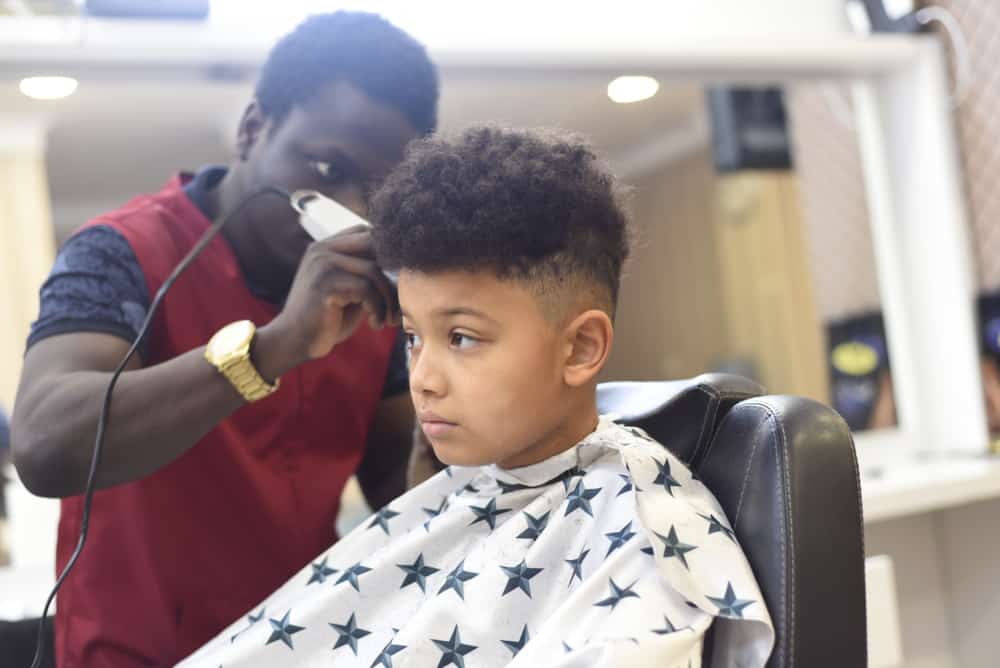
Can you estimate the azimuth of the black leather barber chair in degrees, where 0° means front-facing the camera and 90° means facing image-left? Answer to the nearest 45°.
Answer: approximately 45°

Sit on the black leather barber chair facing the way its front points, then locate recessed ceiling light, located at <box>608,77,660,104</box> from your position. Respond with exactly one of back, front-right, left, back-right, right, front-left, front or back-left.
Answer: back-right

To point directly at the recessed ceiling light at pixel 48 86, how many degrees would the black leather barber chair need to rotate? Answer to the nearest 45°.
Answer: approximately 90° to its right

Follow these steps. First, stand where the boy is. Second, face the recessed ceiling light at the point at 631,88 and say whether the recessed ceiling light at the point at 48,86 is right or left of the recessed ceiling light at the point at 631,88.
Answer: left

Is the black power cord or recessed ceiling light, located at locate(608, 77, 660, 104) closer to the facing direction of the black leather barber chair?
the black power cord

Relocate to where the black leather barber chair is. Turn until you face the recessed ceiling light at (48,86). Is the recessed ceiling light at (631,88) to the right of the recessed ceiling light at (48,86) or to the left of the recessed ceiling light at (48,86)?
right

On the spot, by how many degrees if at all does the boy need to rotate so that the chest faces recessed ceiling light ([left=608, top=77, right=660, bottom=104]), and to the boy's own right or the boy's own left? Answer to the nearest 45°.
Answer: approximately 135° to the boy's own right

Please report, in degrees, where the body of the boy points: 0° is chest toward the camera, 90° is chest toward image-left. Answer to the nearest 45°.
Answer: approximately 45°

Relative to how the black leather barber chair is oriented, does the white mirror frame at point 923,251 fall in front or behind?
behind
